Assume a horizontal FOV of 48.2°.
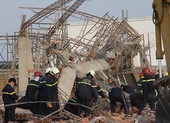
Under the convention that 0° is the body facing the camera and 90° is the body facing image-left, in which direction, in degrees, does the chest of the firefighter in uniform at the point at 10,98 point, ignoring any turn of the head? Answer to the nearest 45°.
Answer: approximately 270°

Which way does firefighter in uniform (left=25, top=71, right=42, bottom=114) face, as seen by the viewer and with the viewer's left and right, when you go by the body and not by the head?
facing away from the viewer and to the right of the viewer

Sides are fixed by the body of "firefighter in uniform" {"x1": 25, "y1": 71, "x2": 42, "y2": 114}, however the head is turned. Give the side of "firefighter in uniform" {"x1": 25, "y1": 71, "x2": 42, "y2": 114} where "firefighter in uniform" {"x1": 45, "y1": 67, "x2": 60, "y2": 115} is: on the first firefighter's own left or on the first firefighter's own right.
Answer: on the first firefighter's own right
